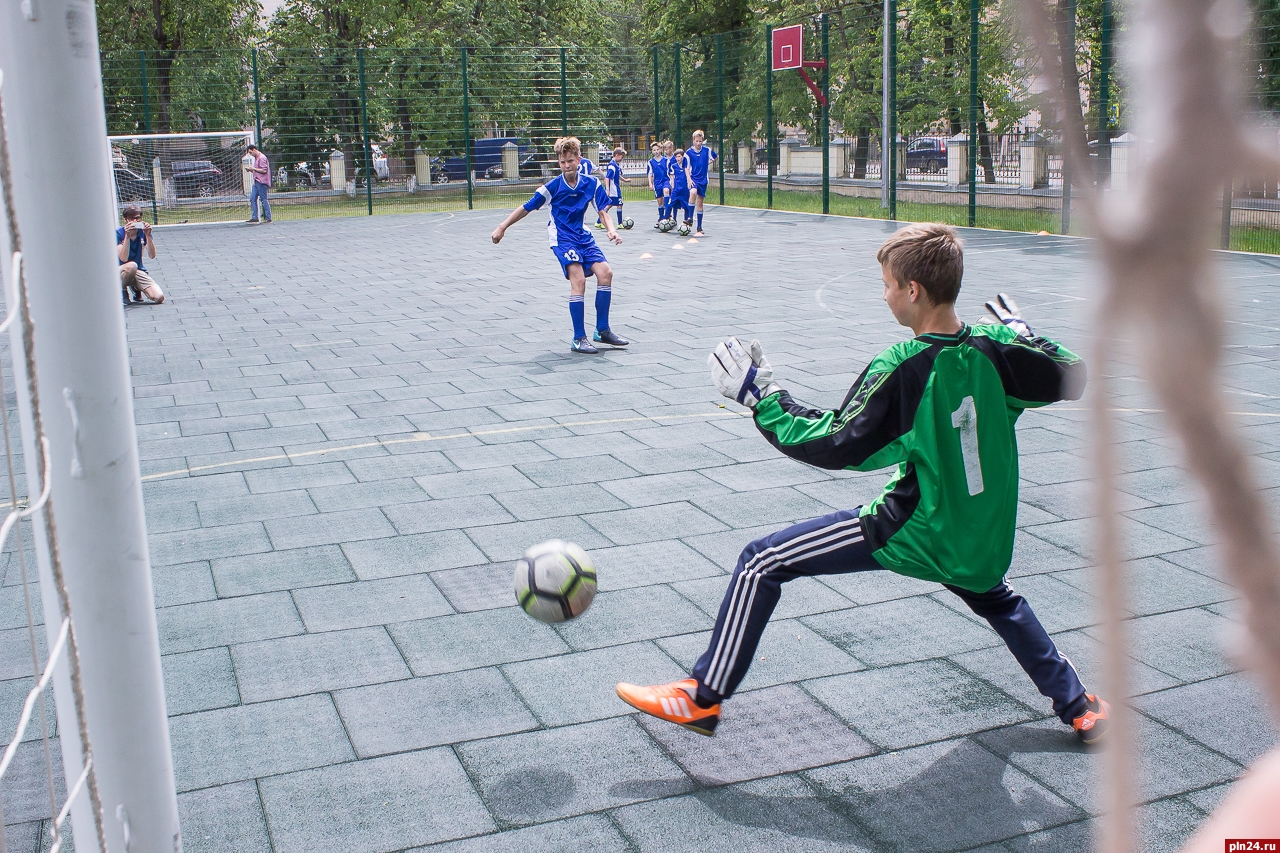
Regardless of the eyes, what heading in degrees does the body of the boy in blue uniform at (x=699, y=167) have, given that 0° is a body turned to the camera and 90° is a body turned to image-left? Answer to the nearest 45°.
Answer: approximately 0°

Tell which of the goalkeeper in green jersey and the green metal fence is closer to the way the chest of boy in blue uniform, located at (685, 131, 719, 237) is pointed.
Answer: the goalkeeper in green jersey

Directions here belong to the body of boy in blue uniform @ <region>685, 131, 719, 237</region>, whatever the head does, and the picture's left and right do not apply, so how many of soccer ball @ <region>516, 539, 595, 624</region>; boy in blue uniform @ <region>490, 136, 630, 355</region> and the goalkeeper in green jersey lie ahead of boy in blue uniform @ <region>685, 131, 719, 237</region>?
3

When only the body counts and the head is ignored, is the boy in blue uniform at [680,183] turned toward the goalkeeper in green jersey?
yes

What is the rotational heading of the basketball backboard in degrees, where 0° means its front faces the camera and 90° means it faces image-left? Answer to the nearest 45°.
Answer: approximately 45°

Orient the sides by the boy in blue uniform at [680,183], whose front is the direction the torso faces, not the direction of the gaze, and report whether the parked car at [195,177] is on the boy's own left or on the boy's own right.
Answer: on the boy's own right

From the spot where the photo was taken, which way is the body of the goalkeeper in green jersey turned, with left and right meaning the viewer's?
facing away from the viewer and to the left of the viewer

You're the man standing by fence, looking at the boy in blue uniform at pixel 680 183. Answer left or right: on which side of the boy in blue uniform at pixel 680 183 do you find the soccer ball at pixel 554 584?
right
